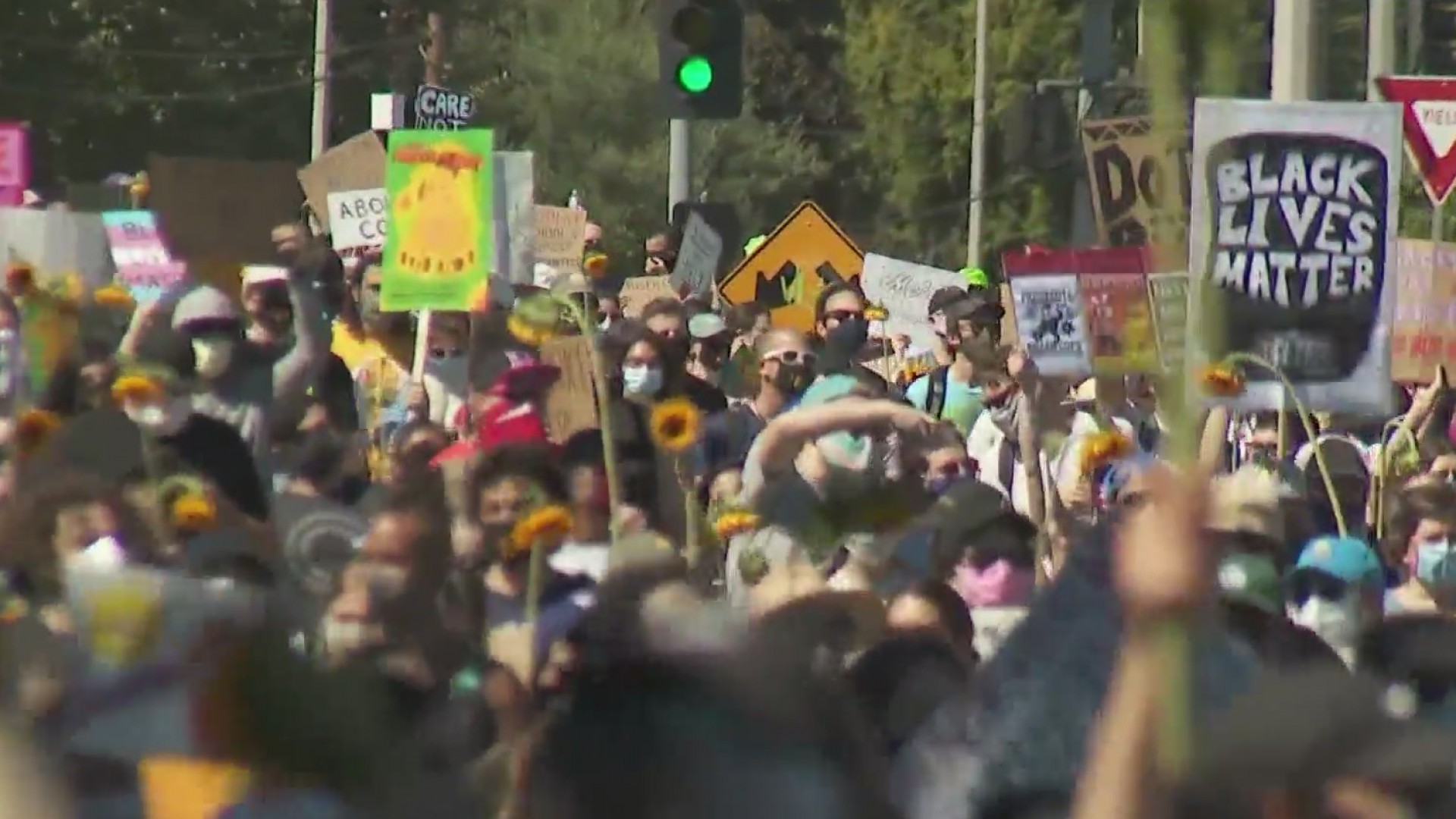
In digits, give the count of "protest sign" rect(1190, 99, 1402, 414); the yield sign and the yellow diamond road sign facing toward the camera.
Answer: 3

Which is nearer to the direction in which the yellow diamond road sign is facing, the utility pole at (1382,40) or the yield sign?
the yield sign

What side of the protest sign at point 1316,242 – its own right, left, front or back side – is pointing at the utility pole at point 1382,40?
back

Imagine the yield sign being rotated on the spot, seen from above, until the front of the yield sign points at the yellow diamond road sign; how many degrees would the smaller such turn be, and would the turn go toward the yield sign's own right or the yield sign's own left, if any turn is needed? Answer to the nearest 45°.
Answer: approximately 135° to the yield sign's own right

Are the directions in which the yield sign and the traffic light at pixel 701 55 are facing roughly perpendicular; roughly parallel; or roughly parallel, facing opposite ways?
roughly parallel

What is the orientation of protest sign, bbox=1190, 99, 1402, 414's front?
toward the camera

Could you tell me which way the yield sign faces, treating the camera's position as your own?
facing the viewer

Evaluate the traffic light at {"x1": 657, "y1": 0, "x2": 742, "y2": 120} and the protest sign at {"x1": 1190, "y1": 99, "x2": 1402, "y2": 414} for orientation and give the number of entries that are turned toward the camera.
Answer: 2

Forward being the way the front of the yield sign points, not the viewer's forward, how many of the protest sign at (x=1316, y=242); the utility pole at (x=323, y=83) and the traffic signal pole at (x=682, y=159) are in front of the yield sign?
1

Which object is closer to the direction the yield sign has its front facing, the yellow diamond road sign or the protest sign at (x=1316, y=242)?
the protest sign

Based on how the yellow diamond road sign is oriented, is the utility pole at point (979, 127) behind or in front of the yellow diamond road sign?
behind

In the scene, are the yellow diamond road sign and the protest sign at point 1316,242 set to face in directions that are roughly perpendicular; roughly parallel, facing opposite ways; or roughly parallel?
roughly parallel
